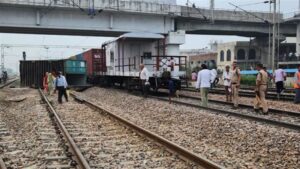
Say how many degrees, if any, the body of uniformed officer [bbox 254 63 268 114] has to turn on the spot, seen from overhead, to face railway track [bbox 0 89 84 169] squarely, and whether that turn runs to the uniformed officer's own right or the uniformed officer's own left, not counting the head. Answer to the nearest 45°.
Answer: approximately 45° to the uniformed officer's own left

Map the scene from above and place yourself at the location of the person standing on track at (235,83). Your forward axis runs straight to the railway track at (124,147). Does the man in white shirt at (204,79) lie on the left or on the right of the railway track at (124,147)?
right

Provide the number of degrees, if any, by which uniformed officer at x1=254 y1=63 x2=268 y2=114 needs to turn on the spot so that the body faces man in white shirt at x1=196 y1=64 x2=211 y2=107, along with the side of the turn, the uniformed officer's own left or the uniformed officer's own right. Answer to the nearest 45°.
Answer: approximately 45° to the uniformed officer's own right

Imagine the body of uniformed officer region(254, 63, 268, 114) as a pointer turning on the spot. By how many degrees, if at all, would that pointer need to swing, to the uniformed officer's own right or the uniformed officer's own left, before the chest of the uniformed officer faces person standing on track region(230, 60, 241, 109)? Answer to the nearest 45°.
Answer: approximately 45° to the uniformed officer's own right

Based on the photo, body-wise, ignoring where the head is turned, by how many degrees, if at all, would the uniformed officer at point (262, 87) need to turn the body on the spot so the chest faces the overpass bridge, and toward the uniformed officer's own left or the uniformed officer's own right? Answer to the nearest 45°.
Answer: approximately 45° to the uniformed officer's own right

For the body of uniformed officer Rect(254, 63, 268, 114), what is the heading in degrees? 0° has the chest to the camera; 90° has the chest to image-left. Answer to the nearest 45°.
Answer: approximately 90°

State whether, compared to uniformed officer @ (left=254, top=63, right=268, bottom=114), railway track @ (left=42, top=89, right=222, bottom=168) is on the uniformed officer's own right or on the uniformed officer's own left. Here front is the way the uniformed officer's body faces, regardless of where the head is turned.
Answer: on the uniformed officer's own left

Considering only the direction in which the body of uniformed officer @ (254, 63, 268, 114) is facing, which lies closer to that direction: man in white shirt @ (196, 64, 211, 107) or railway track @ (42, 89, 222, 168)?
the man in white shirt

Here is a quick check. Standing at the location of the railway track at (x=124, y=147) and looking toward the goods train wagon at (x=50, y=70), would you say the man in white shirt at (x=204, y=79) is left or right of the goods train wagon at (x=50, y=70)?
right

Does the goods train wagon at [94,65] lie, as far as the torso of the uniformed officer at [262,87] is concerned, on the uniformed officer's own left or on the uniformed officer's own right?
on the uniformed officer's own right

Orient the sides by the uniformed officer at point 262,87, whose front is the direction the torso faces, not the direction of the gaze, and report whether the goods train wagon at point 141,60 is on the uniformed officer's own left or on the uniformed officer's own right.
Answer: on the uniformed officer's own right
